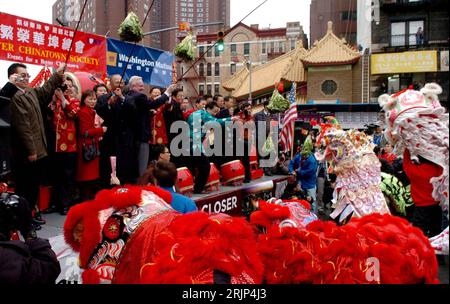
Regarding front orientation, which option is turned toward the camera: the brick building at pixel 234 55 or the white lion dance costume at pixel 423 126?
the brick building

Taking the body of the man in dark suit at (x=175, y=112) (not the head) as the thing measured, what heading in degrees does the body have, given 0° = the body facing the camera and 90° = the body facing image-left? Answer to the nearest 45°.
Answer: approximately 315°

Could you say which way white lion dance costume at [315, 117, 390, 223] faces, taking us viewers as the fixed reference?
facing to the left of the viewer

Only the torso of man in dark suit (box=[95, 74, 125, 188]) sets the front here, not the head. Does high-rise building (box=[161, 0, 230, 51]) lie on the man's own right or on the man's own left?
on the man's own left

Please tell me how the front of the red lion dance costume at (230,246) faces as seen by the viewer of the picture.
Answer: facing to the left of the viewer

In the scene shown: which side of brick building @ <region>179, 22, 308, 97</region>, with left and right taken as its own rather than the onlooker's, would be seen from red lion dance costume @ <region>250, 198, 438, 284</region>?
front

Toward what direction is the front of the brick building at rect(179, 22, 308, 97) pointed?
toward the camera

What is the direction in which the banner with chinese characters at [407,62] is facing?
toward the camera

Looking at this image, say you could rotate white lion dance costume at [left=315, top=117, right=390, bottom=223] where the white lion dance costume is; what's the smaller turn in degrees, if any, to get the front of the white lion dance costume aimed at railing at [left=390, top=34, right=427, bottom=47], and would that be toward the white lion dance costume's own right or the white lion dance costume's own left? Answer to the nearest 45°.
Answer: approximately 90° to the white lion dance costume's own right

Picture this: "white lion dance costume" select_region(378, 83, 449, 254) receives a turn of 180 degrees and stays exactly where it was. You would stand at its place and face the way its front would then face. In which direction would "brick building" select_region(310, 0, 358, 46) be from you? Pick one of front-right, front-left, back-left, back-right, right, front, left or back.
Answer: back-left
